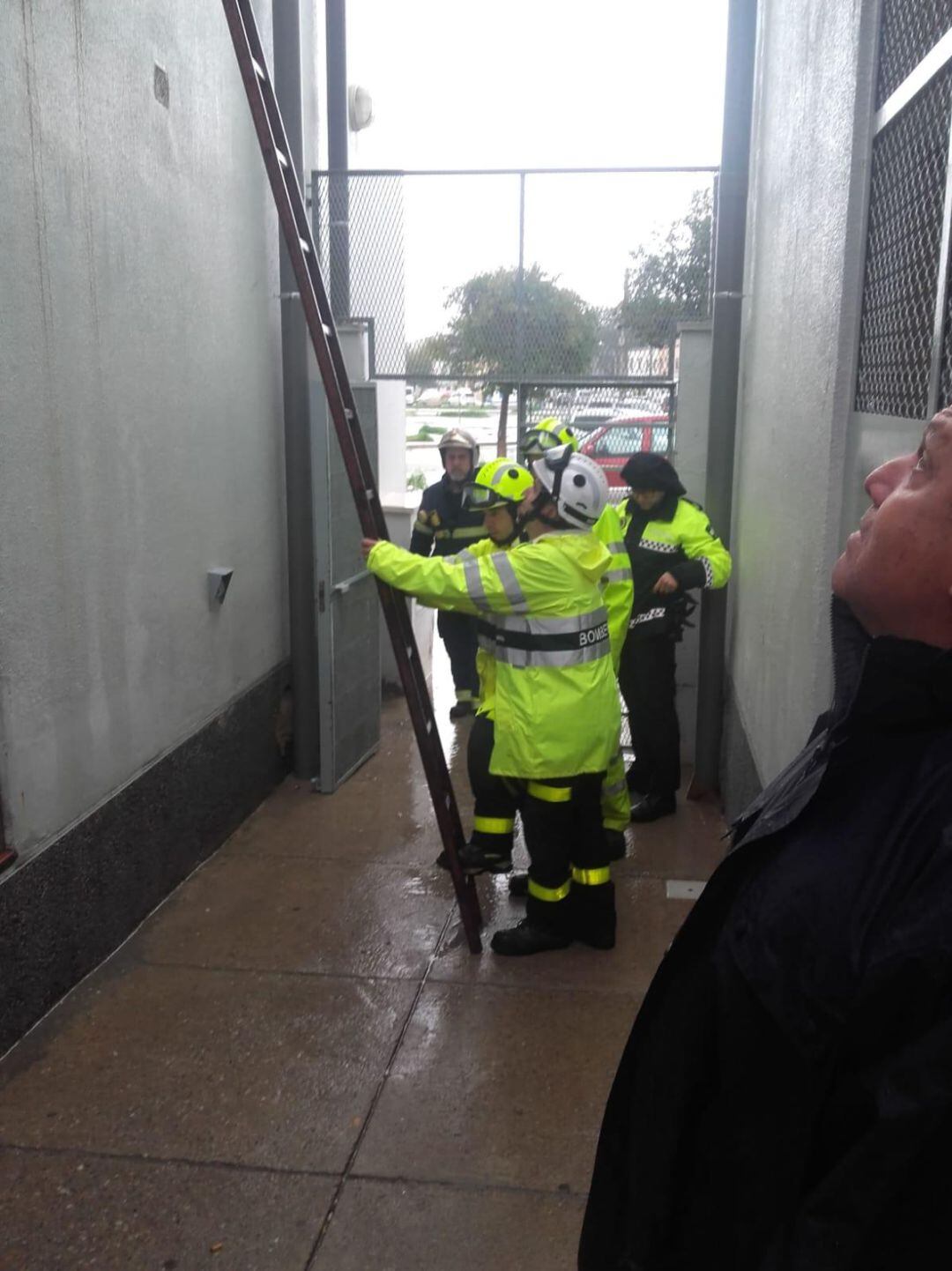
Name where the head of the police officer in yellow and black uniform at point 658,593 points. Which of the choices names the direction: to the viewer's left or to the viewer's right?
to the viewer's left

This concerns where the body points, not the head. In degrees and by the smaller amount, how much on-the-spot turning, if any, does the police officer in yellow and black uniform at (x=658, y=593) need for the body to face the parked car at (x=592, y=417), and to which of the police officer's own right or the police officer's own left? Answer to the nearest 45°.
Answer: approximately 135° to the police officer's own right

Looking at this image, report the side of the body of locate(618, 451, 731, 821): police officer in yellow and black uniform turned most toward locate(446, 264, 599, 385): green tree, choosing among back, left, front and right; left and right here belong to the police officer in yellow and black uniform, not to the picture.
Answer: right

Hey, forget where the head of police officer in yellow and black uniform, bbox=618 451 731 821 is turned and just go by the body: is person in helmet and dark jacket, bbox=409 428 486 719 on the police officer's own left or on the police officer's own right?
on the police officer's own right

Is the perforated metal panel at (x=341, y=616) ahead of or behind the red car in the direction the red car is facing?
ahead

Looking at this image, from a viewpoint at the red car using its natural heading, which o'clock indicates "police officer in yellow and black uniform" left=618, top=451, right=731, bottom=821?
The police officer in yellow and black uniform is roughly at 9 o'clock from the red car.

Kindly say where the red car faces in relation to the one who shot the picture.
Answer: facing to the left of the viewer

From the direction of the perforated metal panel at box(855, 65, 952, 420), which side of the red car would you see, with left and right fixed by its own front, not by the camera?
left

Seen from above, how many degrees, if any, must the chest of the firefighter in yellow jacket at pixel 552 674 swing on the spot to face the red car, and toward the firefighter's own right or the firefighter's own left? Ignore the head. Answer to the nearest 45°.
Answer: approximately 90° to the firefighter's own right
